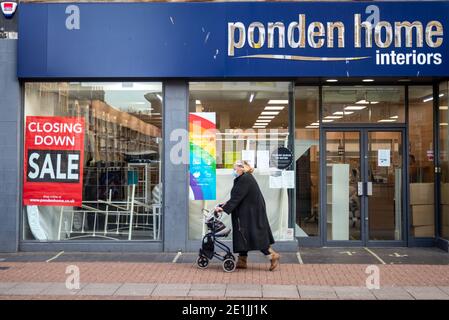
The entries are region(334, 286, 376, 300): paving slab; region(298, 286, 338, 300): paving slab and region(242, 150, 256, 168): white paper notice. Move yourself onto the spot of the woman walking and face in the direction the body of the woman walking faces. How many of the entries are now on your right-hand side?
1

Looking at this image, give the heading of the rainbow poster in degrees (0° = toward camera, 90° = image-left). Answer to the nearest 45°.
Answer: approximately 0°

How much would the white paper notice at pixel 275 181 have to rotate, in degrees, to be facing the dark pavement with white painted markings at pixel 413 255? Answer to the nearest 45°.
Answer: approximately 90° to its left

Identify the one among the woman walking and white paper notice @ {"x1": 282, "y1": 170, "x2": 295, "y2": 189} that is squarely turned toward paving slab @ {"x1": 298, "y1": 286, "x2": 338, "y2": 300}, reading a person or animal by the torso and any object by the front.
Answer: the white paper notice

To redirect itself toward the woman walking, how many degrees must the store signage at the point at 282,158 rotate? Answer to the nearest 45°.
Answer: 0° — it already faces them

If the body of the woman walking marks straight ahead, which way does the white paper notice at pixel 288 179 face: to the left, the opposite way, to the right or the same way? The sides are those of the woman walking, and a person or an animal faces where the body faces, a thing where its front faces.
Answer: to the left

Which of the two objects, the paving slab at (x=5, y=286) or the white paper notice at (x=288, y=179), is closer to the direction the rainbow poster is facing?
the paving slab

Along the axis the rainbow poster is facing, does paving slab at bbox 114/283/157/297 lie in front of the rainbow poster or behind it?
in front

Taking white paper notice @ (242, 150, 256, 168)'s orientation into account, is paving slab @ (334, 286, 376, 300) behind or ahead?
ahead

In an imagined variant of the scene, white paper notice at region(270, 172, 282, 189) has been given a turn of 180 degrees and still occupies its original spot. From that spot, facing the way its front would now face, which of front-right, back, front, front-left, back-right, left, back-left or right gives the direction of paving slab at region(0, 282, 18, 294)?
back-left

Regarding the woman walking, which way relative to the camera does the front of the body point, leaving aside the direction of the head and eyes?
to the viewer's left

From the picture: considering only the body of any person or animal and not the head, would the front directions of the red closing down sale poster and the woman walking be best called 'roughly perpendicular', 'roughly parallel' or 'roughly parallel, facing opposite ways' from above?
roughly perpendicular

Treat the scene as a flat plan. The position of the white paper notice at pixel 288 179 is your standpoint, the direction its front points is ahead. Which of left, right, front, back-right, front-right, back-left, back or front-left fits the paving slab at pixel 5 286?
front-right
